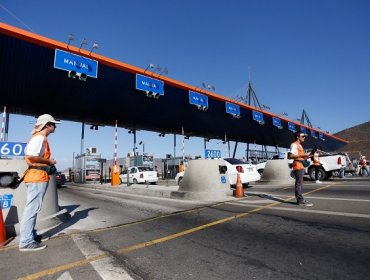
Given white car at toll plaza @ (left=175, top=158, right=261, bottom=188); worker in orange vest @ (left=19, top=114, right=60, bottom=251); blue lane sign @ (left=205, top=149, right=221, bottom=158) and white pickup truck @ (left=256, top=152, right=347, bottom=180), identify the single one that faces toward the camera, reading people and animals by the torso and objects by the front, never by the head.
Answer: the blue lane sign

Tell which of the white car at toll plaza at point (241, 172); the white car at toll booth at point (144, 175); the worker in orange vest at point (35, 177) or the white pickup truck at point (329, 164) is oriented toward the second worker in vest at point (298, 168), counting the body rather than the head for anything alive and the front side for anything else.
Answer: the worker in orange vest

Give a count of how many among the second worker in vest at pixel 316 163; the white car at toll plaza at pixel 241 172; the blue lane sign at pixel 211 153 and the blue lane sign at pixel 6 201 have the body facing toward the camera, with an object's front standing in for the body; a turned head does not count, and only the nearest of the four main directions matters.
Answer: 2

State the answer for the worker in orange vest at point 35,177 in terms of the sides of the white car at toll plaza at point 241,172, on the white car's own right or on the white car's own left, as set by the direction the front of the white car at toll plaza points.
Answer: on the white car's own left

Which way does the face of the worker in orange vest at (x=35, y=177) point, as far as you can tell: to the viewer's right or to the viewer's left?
to the viewer's right

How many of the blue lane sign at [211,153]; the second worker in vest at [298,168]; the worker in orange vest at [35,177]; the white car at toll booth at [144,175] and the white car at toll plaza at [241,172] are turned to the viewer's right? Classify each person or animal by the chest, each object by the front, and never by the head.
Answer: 2

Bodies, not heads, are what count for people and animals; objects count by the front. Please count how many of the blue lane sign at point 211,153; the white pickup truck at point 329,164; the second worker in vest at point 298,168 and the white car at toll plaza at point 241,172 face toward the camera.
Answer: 1

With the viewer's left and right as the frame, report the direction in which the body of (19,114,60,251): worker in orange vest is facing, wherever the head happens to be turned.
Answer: facing to the right of the viewer

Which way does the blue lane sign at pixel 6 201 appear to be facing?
toward the camera
